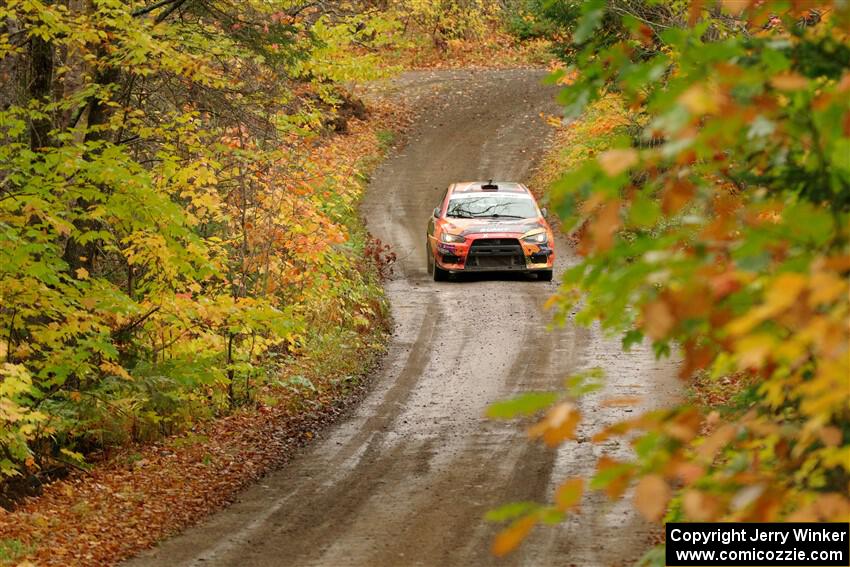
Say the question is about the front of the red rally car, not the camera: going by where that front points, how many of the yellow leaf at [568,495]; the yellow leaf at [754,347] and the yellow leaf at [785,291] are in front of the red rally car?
3

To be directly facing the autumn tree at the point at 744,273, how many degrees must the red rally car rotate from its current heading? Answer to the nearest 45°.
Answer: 0° — it already faces it

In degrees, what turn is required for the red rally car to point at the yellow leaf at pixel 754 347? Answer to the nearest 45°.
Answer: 0° — it already faces it

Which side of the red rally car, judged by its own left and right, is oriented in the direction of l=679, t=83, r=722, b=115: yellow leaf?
front

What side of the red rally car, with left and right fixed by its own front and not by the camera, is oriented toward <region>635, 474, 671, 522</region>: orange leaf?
front

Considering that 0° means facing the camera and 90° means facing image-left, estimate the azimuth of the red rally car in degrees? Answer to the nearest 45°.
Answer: approximately 0°

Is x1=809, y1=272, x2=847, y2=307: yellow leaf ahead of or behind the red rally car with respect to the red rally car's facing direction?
ahead

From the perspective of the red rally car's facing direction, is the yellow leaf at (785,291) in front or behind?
in front

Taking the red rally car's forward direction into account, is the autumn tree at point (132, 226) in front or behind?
in front

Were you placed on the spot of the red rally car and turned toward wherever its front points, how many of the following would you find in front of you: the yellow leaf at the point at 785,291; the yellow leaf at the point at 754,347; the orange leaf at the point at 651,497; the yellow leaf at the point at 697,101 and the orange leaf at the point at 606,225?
5

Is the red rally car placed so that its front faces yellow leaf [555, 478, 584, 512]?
yes
